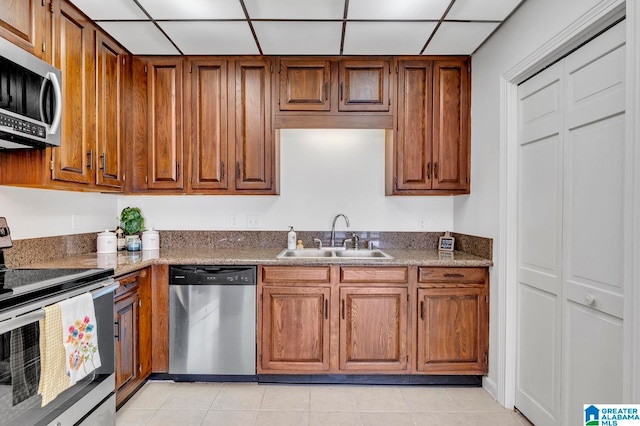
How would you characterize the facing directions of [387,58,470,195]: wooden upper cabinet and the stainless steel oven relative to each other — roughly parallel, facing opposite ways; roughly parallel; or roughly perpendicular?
roughly perpendicular

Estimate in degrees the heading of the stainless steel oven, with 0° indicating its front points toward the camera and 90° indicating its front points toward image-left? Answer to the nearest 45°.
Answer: approximately 315°

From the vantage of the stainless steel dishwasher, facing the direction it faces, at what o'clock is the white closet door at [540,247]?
The white closet door is roughly at 10 o'clock from the stainless steel dishwasher.

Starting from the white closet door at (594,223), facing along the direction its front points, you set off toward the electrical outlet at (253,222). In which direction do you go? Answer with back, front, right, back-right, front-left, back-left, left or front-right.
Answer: front-right

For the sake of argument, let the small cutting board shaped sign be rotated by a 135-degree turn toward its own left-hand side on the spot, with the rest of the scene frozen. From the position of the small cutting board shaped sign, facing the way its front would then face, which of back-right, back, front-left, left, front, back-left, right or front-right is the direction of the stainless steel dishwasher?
back

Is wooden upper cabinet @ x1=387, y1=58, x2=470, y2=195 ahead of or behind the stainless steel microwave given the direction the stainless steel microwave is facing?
ahead

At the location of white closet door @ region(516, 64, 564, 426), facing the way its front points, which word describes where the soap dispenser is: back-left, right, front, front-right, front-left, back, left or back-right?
front-right

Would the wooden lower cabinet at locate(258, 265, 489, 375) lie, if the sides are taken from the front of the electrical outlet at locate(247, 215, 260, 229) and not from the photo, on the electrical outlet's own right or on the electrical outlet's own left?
on the electrical outlet's own left

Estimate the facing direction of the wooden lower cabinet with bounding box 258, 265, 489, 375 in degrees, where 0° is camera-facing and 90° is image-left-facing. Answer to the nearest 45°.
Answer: approximately 0°

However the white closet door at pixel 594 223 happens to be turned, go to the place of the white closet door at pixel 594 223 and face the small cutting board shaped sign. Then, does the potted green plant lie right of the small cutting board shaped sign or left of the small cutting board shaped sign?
left

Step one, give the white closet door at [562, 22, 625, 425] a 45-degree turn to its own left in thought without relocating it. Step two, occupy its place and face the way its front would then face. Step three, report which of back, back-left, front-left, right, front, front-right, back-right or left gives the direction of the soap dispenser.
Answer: right

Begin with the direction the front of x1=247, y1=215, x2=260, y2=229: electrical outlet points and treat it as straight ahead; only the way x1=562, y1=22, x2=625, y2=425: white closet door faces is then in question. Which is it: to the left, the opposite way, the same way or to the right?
to the right

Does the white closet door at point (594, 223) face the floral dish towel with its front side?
yes
